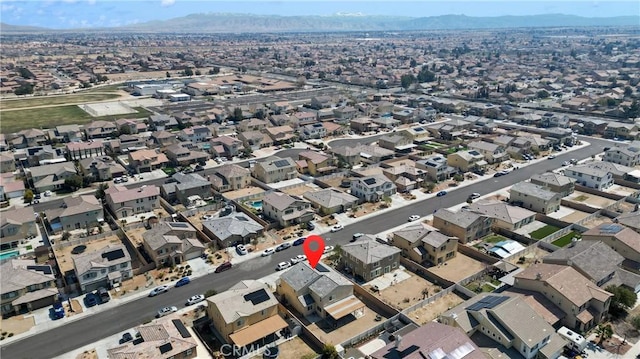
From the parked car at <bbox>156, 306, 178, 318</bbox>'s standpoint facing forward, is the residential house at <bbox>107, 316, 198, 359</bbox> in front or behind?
behind

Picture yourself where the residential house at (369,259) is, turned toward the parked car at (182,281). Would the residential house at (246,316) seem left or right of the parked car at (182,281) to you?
left

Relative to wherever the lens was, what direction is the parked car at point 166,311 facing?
facing away from the viewer and to the right of the viewer

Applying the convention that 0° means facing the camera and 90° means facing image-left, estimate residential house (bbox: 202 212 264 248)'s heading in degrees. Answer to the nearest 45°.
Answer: approximately 315°

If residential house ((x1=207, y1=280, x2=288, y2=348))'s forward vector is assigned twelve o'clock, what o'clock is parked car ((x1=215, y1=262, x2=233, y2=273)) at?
The parked car is roughly at 1 o'clock from the residential house.
